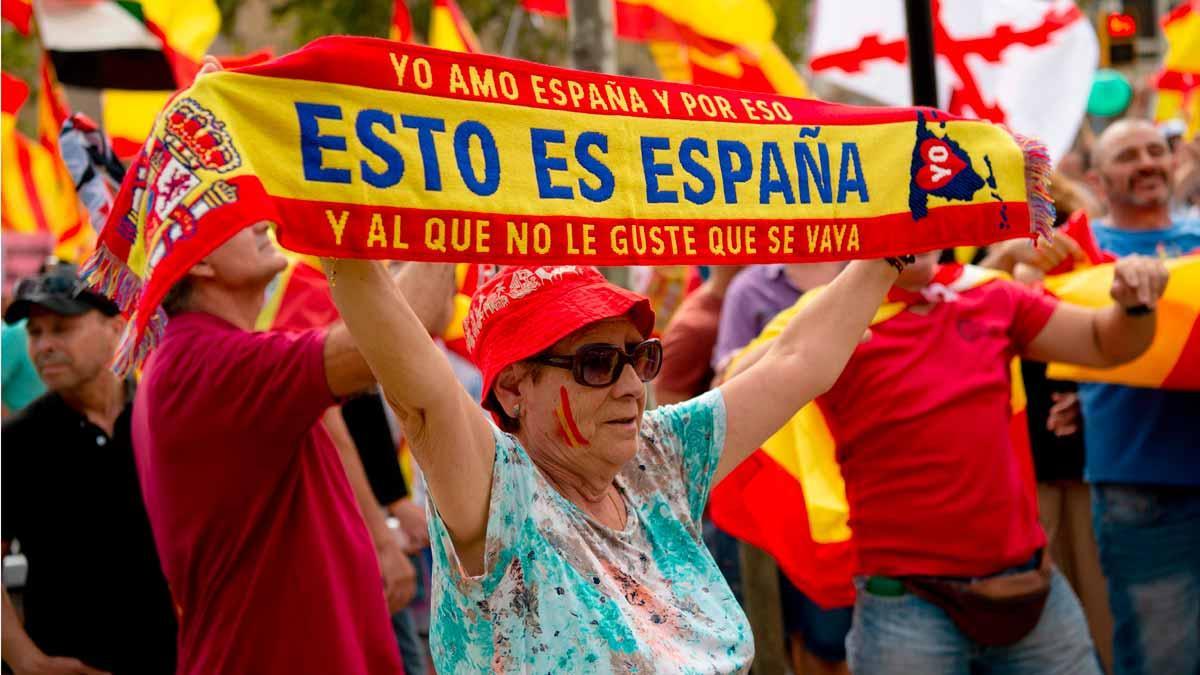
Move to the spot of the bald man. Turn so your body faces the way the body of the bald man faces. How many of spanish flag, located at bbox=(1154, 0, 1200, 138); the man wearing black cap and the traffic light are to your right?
1

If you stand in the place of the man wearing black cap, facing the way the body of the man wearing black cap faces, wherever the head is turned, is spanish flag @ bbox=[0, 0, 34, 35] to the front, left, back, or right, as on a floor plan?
back

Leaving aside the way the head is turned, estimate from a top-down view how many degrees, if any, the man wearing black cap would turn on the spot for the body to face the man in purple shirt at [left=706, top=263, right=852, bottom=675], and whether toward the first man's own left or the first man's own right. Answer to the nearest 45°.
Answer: approximately 90° to the first man's own left

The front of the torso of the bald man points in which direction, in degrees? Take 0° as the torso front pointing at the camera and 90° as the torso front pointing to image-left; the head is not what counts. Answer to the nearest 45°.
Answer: approximately 315°

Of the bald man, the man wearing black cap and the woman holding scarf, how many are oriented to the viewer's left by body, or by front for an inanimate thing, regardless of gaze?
0

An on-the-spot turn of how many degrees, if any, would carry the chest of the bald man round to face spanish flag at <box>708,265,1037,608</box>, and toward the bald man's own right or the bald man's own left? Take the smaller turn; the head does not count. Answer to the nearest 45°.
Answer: approximately 90° to the bald man's own right

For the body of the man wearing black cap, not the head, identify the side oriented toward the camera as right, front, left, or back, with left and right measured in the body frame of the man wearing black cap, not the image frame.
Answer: front

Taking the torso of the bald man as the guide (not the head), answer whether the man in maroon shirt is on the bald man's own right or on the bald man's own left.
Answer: on the bald man's own right

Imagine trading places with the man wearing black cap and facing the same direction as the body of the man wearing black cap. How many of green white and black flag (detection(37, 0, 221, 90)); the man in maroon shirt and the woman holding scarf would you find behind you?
1

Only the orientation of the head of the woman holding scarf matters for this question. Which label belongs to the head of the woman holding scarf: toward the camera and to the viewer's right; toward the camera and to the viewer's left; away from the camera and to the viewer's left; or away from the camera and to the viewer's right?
toward the camera and to the viewer's right

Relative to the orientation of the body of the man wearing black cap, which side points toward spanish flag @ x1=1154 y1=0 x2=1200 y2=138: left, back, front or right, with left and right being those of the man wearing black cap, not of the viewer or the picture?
left

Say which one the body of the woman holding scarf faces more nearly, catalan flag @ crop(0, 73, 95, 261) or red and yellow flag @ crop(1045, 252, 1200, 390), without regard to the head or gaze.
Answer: the red and yellow flag

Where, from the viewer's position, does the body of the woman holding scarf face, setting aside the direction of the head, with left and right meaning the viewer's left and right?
facing the viewer and to the right of the viewer
